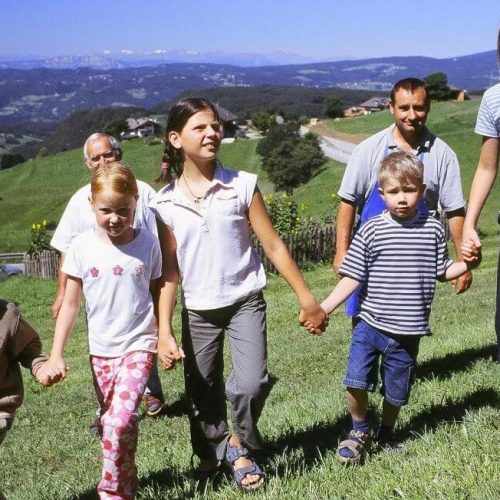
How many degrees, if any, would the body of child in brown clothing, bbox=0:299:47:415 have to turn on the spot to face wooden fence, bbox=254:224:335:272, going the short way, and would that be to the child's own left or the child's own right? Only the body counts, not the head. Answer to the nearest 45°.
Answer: approximately 135° to the child's own left

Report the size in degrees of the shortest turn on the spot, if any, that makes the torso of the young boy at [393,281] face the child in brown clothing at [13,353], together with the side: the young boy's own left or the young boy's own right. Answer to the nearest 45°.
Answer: approximately 45° to the young boy's own right

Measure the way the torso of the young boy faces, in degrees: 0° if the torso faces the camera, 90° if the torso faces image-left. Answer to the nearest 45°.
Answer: approximately 0°

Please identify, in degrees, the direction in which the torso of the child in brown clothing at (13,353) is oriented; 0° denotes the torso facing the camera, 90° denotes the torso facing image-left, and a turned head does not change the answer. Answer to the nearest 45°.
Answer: approximately 0°

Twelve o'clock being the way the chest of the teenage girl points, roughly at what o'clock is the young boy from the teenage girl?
The young boy is roughly at 9 o'clock from the teenage girl.

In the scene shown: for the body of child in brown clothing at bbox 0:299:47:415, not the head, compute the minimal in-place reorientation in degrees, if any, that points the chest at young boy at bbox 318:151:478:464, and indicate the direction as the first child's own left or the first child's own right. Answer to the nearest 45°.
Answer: approximately 90° to the first child's own left

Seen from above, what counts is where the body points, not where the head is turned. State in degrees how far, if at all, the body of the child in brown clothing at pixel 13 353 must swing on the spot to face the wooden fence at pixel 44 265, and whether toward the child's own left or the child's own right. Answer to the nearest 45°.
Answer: approximately 180°

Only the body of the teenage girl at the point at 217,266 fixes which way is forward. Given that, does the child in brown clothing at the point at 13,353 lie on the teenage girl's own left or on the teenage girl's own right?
on the teenage girl's own right
